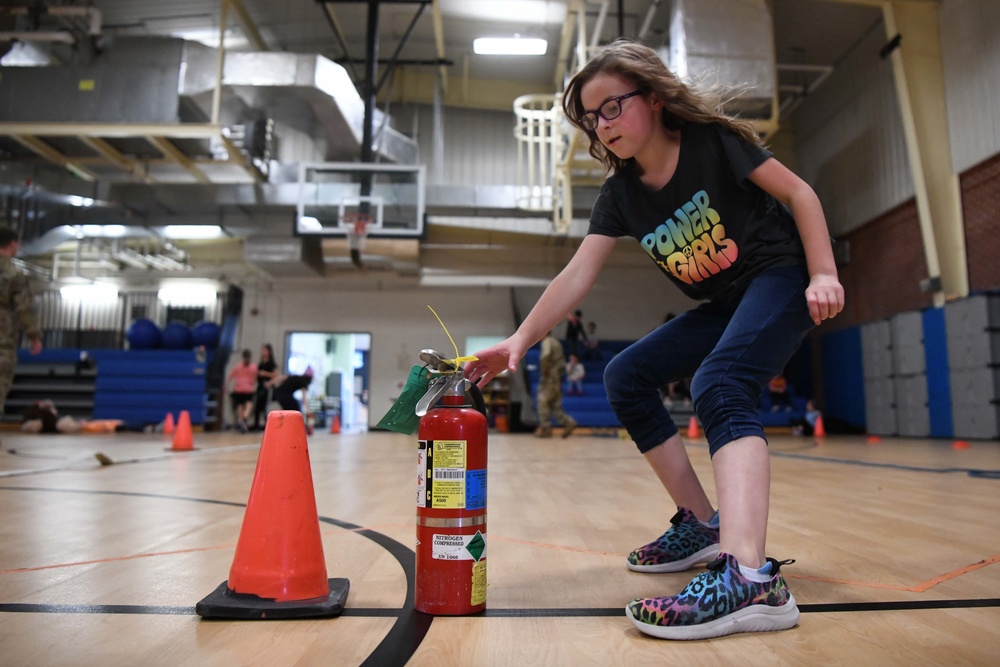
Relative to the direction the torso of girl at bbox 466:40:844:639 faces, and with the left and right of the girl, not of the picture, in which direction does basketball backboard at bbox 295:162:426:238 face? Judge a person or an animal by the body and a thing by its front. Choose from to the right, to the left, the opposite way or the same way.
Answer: to the left

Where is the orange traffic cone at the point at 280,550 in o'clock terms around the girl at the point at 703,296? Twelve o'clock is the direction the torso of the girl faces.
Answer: The orange traffic cone is roughly at 1 o'clock from the girl.

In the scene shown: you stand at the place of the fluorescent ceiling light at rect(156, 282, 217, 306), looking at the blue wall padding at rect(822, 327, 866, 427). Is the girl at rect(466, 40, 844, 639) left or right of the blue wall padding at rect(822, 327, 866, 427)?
right

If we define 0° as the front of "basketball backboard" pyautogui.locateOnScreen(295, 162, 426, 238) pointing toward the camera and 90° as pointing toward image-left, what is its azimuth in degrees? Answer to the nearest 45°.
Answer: approximately 0°

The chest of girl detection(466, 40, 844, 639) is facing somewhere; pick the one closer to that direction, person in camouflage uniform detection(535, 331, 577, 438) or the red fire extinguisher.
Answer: the red fire extinguisher

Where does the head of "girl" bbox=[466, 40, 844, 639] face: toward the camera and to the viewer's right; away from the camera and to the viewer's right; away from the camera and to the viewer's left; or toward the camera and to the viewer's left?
toward the camera and to the viewer's left

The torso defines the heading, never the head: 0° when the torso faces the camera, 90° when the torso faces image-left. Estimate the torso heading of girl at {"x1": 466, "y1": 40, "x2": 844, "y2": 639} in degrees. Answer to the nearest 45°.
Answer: approximately 45°

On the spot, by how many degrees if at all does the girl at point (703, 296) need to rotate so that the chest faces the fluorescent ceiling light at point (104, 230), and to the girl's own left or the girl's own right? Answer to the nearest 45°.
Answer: approximately 90° to the girl's own right

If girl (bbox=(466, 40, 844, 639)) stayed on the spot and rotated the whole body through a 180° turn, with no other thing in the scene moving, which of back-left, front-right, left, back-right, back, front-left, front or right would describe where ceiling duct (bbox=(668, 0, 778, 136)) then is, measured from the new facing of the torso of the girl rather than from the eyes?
front-left

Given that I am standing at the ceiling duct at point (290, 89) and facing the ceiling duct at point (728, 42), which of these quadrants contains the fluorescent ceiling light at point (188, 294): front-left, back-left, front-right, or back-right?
back-left

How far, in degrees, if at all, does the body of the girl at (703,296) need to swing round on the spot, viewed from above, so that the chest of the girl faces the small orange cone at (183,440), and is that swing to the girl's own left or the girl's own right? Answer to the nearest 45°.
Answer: approximately 90° to the girl's own right

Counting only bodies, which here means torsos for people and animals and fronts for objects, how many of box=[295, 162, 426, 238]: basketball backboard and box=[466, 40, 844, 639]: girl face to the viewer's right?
0

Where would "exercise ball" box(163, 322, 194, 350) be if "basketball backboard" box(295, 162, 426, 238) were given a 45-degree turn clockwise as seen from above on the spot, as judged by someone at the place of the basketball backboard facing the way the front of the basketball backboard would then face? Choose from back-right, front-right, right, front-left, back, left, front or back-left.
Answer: right

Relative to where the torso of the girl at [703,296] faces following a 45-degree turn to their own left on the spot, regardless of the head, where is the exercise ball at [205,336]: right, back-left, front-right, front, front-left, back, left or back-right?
back-right

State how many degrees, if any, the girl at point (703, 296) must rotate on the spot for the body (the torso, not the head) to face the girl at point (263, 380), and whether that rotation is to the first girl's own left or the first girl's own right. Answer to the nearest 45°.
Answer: approximately 90° to the first girl's own right
